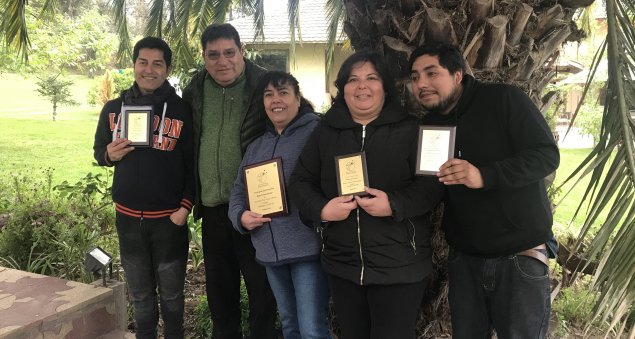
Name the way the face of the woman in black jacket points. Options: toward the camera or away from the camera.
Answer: toward the camera

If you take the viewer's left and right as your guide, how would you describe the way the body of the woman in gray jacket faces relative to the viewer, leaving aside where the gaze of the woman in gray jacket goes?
facing the viewer

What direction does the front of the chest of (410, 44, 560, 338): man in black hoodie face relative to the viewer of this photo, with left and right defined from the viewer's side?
facing the viewer and to the left of the viewer

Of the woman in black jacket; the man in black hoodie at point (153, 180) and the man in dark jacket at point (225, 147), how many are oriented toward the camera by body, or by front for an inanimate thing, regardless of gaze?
3

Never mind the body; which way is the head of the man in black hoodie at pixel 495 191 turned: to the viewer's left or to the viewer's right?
to the viewer's left

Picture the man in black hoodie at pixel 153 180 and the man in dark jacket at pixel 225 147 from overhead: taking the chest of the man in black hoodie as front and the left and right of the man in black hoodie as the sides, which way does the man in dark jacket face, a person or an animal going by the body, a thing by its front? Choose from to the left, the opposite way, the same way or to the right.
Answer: the same way

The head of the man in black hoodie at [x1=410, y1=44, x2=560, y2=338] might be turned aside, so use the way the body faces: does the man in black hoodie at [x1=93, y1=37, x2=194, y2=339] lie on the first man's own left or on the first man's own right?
on the first man's own right

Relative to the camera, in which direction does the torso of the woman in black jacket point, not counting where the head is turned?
toward the camera

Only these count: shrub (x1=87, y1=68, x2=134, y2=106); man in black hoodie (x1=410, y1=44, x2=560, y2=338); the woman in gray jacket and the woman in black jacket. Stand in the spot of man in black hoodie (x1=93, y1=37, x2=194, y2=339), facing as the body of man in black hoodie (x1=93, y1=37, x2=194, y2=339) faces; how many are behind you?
1

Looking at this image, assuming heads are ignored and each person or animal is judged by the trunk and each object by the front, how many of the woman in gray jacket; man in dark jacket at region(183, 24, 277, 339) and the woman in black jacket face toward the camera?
3

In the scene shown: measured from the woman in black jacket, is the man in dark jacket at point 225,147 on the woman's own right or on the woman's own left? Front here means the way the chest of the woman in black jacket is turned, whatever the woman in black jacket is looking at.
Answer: on the woman's own right

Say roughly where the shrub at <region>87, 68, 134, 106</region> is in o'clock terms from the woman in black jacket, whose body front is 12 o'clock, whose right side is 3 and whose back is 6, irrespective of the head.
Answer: The shrub is roughly at 5 o'clock from the woman in black jacket.

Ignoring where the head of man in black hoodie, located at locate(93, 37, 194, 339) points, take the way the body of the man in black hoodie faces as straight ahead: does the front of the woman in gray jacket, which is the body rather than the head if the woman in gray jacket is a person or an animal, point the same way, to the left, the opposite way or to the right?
the same way

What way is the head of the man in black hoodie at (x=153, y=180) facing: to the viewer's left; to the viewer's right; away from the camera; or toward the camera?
toward the camera

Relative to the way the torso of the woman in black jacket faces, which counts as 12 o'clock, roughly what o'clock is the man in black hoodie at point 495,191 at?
The man in black hoodie is roughly at 9 o'clock from the woman in black jacket.

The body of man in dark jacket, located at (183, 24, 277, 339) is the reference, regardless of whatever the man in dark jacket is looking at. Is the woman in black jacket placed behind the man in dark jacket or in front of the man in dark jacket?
in front

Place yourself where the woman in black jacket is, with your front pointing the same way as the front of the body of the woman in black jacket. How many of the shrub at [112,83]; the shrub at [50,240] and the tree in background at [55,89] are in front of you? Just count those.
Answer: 0

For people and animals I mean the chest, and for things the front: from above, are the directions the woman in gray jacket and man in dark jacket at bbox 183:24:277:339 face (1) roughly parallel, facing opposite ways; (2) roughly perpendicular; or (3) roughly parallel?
roughly parallel
